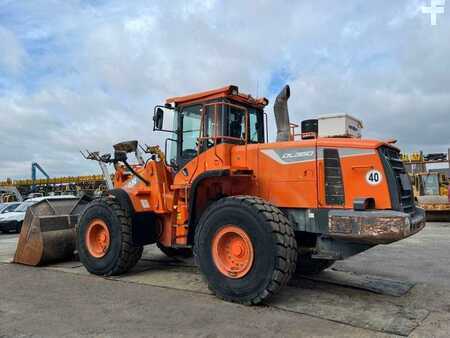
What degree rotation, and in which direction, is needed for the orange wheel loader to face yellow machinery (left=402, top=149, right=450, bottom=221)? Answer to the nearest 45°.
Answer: approximately 90° to its right

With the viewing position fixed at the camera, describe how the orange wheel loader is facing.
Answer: facing away from the viewer and to the left of the viewer
